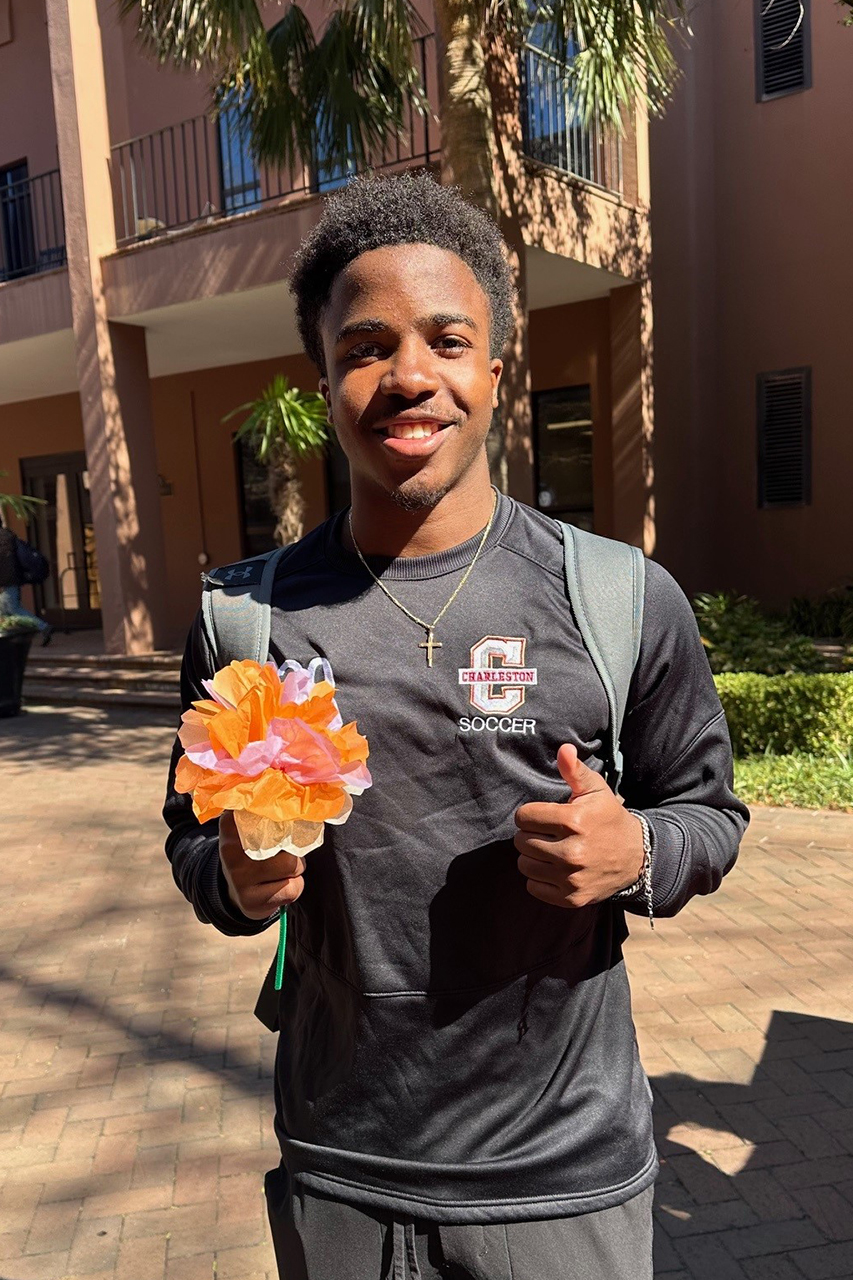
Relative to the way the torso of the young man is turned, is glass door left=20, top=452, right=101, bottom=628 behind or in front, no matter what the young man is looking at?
behind

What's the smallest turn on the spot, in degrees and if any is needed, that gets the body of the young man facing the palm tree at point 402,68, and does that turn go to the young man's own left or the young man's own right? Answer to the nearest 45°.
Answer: approximately 180°

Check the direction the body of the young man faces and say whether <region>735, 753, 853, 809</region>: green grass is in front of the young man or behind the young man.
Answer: behind

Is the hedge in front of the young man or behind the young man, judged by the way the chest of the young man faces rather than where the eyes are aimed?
behind

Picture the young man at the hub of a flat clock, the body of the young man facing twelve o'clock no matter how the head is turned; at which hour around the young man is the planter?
The planter is roughly at 5 o'clock from the young man.

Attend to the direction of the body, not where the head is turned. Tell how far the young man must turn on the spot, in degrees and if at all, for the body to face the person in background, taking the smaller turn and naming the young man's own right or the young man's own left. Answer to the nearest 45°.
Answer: approximately 135° to the young man's own right

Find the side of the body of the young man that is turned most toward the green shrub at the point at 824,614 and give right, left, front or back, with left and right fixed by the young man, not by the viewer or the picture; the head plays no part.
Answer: back

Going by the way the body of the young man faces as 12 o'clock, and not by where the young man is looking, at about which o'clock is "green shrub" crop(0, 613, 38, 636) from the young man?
The green shrub is roughly at 5 o'clock from the young man.

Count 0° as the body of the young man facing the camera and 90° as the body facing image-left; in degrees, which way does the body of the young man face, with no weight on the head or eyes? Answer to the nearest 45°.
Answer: approximately 0°
